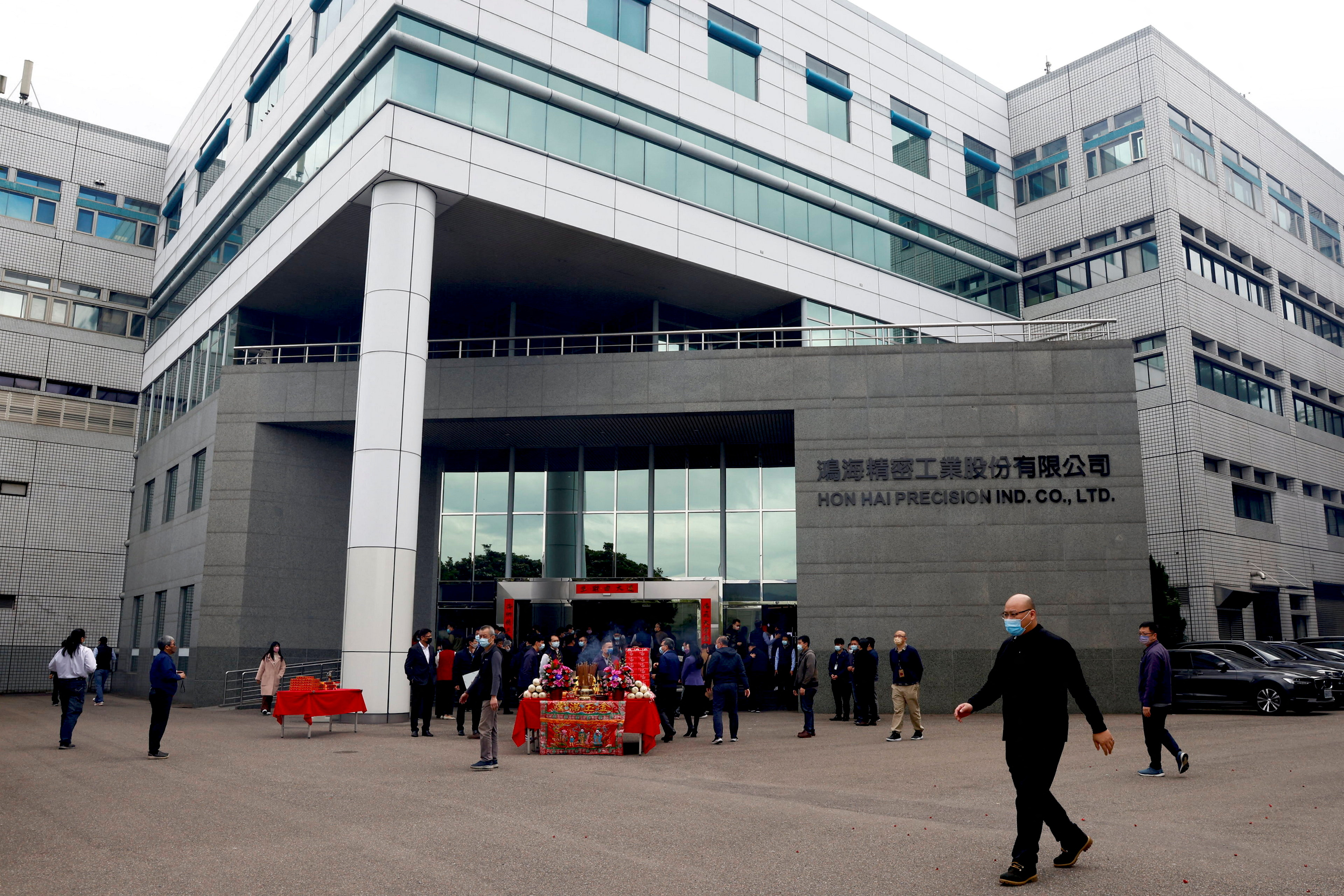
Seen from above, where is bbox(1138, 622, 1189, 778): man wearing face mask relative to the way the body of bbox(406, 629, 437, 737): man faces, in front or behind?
in front

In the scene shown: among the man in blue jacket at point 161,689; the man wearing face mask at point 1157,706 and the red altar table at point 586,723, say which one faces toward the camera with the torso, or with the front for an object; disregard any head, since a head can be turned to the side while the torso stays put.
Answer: the red altar table

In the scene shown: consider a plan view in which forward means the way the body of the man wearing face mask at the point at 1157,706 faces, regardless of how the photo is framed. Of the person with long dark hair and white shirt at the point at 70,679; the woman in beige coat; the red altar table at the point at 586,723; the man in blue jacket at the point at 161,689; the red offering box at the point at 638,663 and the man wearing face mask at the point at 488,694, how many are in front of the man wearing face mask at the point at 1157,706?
6

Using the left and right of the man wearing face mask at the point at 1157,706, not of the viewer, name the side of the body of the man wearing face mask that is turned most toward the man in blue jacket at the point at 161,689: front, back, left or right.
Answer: front

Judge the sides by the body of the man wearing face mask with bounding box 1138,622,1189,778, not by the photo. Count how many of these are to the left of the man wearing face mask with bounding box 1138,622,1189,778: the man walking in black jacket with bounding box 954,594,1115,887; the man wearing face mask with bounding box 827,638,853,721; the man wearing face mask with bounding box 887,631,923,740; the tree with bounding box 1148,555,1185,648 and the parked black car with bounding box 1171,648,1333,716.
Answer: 1

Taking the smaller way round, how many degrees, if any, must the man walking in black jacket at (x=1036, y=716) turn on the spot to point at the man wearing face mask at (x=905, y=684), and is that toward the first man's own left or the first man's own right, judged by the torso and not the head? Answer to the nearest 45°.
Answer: approximately 135° to the first man's own right

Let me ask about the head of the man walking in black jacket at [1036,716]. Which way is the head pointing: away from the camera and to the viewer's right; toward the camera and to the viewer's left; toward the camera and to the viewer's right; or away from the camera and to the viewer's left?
toward the camera and to the viewer's left

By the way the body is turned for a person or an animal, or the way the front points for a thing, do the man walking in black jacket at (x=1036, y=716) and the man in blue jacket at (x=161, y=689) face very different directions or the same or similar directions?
very different directions

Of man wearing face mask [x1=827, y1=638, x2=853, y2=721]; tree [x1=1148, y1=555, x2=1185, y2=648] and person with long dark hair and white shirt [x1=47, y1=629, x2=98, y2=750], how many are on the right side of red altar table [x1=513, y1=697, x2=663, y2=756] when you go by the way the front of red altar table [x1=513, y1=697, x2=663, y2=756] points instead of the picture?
1

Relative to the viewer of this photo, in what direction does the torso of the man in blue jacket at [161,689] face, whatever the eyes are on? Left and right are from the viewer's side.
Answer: facing to the right of the viewer

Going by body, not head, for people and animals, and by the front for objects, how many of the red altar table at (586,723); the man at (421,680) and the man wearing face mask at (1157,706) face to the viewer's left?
1

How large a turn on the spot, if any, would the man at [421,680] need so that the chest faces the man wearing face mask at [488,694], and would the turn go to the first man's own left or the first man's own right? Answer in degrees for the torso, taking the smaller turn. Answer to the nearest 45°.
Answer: approximately 45° to the first man's own right

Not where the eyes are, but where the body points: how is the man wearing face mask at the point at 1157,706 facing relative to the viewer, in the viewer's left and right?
facing to the left of the viewer

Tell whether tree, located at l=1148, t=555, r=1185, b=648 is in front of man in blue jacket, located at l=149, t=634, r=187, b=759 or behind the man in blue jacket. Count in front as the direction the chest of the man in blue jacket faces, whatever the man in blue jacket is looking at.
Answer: in front

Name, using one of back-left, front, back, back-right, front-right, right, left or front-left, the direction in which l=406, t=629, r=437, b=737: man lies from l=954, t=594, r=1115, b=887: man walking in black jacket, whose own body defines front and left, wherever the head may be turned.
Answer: right

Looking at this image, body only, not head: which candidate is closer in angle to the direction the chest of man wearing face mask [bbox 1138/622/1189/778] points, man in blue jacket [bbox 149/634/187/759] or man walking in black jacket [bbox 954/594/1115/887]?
the man in blue jacket
